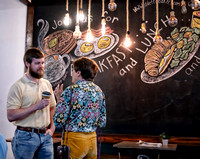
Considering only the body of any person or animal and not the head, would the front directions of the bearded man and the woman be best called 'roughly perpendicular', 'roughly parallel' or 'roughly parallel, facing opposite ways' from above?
roughly parallel, facing opposite ways

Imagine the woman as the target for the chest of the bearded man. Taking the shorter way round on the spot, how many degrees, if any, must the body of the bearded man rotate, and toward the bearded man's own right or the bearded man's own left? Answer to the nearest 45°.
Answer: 0° — they already face them

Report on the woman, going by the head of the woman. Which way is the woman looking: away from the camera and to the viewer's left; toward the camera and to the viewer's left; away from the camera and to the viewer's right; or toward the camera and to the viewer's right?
away from the camera and to the viewer's left

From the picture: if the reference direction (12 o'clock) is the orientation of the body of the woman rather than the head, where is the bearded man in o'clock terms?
The bearded man is roughly at 11 o'clock from the woman.

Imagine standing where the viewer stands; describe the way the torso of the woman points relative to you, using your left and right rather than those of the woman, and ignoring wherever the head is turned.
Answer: facing away from the viewer and to the left of the viewer

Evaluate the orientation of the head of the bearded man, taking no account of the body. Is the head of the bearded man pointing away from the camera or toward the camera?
toward the camera
